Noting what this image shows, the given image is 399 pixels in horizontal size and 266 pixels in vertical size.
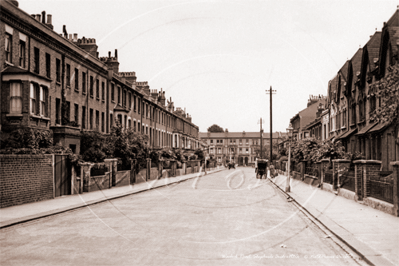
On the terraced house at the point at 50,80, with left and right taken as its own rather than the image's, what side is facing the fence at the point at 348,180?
front

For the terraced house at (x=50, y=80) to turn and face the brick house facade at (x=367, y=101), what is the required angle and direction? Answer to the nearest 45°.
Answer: approximately 45° to its left

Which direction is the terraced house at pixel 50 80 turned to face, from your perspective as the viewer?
facing the viewer and to the right of the viewer

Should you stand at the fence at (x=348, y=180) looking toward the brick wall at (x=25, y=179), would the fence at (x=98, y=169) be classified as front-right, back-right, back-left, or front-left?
front-right
